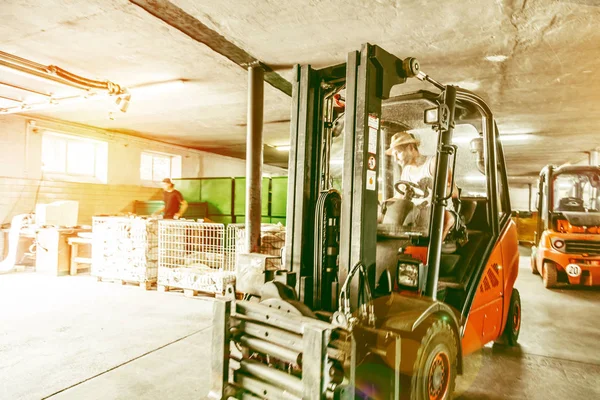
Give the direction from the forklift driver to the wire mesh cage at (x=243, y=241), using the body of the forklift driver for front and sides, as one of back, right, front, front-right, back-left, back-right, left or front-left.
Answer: right

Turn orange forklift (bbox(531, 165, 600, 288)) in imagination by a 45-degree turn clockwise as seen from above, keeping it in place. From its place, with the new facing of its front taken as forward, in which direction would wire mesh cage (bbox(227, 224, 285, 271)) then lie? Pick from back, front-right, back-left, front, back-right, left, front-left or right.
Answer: back

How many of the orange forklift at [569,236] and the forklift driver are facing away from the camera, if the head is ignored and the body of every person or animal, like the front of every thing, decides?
1

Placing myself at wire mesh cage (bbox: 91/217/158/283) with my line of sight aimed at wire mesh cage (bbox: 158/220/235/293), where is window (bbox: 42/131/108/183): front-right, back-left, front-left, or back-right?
back-left

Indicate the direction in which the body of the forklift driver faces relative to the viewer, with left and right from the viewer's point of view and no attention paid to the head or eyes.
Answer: facing the viewer and to the left of the viewer

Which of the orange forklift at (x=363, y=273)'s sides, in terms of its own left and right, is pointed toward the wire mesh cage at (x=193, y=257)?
right

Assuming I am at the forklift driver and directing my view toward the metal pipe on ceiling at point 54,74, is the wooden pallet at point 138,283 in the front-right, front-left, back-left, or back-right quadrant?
front-right

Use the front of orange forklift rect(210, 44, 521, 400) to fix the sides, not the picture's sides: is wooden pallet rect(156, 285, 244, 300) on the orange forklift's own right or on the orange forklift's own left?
on the orange forklift's own right

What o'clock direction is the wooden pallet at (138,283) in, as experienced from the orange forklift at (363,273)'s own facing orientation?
The wooden pallet is roughly at 3 o'clock from the orange forklift.

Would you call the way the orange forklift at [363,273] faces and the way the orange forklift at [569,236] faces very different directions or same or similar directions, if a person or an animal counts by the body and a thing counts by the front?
very different directions
